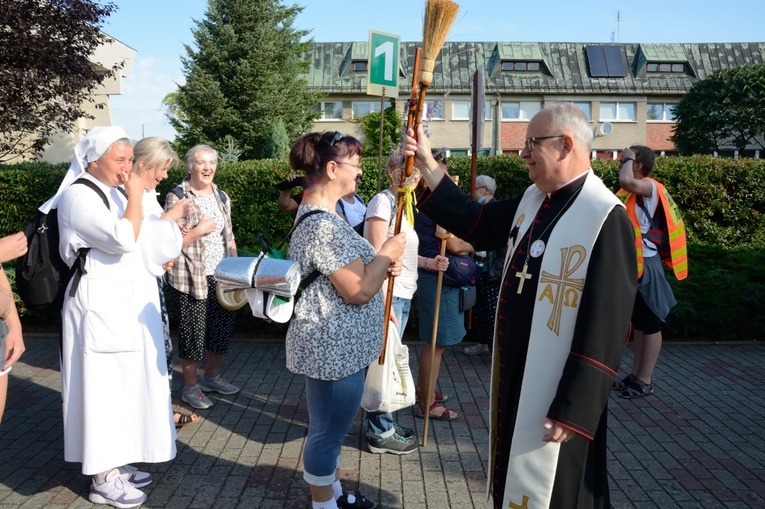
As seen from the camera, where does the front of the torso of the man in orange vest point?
to the viewer's left

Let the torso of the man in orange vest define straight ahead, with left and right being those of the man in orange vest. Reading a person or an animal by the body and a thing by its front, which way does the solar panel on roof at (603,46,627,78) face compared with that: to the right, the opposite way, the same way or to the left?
to the left

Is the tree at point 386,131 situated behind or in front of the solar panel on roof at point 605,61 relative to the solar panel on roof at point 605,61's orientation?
in front

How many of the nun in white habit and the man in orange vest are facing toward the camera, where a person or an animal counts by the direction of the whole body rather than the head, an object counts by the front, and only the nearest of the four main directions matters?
0

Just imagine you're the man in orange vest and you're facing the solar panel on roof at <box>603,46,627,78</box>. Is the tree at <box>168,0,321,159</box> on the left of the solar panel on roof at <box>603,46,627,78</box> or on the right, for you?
left

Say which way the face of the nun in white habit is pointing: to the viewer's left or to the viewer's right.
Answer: to the viewer's right

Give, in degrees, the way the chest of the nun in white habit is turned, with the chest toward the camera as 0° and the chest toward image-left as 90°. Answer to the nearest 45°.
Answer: approximately 270°

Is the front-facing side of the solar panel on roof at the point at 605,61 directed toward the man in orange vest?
yes

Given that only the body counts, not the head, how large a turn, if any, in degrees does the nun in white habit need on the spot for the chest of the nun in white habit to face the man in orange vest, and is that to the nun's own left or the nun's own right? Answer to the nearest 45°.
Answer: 0° — they already face them

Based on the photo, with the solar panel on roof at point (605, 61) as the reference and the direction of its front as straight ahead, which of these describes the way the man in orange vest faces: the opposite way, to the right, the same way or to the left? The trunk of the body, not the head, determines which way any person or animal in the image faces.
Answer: to the right

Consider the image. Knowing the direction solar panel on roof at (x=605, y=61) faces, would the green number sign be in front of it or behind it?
in front

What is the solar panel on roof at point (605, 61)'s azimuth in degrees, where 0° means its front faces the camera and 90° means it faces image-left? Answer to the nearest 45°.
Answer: approximately 0°

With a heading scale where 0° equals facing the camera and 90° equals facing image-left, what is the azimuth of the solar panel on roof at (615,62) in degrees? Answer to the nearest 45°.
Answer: approximately 0°
